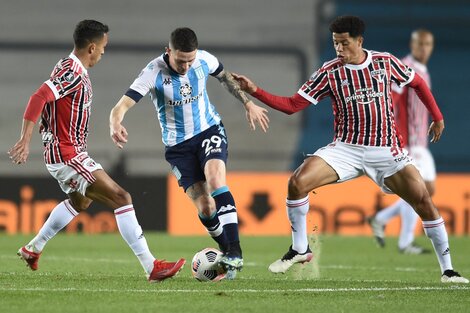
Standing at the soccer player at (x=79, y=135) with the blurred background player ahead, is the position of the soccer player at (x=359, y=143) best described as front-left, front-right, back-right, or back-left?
front-right

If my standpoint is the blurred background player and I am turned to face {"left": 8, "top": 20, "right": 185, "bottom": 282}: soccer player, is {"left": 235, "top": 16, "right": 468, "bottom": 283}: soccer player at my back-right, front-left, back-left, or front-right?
front-left

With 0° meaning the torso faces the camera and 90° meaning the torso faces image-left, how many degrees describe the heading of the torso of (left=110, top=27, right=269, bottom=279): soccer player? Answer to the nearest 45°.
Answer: approximately 0°

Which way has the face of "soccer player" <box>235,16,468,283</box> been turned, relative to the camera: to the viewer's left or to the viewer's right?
to the viewer's left

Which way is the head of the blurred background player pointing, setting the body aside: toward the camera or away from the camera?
toward the camera

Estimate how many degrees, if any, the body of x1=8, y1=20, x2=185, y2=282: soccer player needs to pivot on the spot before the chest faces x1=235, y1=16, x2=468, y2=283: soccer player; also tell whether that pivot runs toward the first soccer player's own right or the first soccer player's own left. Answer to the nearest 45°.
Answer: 0° — they already face them

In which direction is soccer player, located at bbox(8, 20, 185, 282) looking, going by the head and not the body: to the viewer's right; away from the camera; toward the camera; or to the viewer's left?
to the viewer's right

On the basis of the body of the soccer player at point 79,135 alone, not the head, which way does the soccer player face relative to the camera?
to the viewer's right

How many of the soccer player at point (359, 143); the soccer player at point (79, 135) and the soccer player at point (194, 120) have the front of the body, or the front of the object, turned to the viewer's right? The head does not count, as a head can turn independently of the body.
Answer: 1

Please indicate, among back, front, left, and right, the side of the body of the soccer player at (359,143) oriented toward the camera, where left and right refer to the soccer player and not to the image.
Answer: front

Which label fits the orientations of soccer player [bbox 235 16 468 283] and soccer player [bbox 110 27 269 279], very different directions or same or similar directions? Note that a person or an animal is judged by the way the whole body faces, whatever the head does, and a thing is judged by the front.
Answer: same or similar directions
